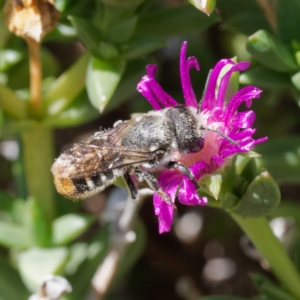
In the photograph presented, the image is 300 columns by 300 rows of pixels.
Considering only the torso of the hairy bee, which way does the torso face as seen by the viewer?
to the viewer's right
